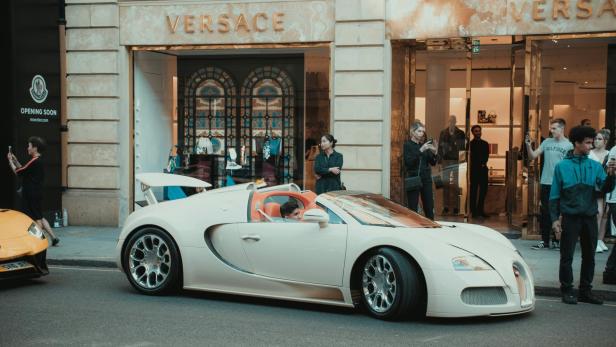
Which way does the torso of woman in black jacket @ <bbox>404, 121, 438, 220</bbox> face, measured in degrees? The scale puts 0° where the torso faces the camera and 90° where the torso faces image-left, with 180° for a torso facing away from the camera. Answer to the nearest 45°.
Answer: approximately 315°

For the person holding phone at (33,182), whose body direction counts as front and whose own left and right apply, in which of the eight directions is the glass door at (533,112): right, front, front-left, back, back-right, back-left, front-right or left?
back

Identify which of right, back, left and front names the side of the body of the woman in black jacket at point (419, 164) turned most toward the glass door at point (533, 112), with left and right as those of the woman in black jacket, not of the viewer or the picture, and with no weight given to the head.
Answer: left

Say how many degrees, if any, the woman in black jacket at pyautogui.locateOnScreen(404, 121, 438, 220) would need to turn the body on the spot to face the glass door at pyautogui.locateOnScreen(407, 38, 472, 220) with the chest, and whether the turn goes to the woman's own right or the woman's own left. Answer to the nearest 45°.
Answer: approximately 135° to the woman's own left

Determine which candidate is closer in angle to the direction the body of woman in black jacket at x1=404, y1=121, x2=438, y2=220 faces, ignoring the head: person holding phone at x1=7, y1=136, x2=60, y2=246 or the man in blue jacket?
the man in blue jacket

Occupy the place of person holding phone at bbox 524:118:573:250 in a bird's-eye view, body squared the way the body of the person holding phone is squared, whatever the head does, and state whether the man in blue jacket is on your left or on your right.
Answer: on your left

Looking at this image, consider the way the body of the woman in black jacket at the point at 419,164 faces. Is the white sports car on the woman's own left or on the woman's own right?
on the woman's own right

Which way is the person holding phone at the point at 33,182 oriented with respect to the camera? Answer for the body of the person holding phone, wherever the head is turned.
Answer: to the viewer's left

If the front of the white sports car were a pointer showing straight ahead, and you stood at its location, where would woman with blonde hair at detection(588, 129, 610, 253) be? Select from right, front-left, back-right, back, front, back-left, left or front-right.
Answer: left

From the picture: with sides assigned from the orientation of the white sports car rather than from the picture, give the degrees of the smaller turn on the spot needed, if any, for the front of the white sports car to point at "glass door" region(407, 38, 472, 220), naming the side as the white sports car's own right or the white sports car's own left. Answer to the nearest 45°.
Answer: approximately 135° to the white sports car's own left

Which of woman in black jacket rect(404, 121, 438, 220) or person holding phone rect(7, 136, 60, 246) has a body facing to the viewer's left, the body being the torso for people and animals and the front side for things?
the person holding phone

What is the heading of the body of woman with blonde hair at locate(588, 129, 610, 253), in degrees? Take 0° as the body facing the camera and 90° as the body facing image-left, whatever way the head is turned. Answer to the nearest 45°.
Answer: approximately 45°

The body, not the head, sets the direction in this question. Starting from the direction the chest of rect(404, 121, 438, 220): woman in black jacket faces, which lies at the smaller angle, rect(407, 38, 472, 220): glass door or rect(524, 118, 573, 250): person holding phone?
the person holding phone

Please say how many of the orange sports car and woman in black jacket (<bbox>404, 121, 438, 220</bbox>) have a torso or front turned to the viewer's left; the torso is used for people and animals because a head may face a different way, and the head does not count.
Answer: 0

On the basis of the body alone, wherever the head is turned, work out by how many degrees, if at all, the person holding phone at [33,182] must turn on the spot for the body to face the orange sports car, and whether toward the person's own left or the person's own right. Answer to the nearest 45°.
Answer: approximately 90° to the person's own left
